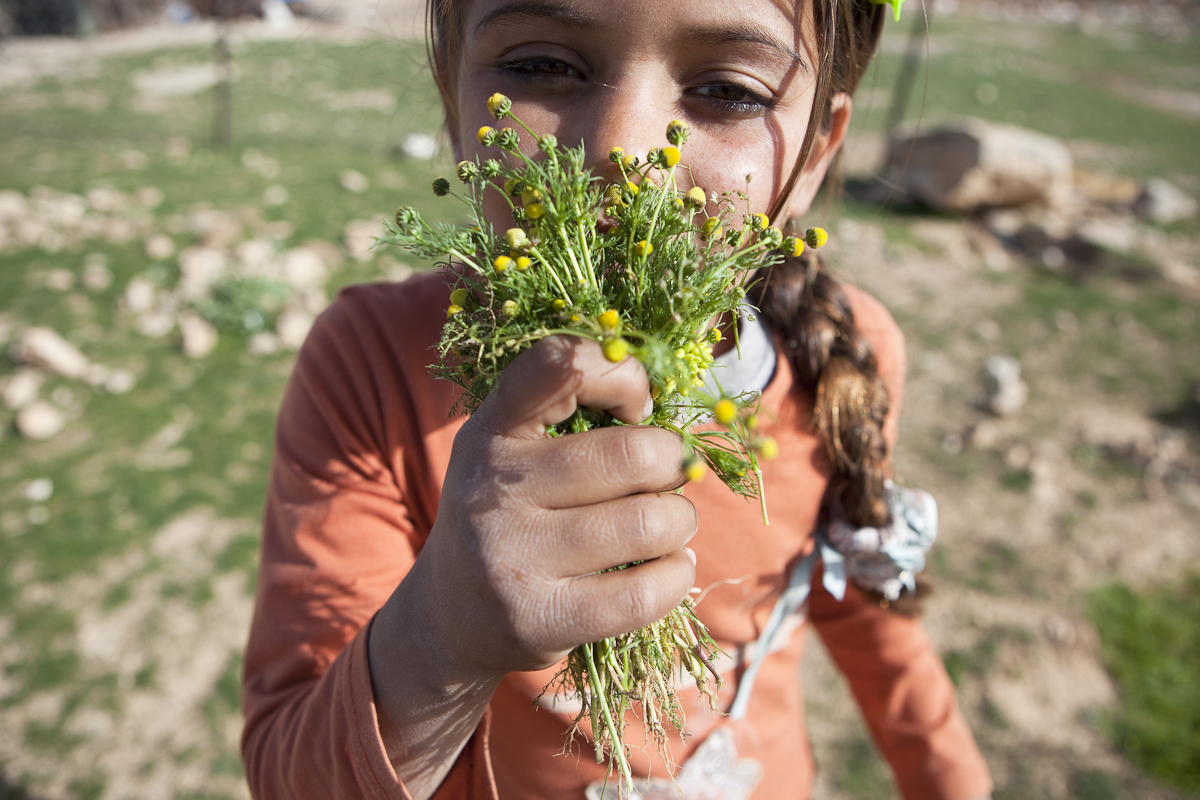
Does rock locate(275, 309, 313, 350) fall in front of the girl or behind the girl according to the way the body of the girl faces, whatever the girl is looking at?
behind

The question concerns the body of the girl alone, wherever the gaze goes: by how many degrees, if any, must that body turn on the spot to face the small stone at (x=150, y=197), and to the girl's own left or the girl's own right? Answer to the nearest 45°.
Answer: approximately 135° to the girl's own right

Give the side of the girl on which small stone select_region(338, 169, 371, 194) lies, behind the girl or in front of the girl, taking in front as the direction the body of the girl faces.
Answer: behind

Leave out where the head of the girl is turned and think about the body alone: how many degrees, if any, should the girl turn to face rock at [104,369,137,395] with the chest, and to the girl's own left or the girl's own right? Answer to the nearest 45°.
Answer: approximately 135° to the girl's own right

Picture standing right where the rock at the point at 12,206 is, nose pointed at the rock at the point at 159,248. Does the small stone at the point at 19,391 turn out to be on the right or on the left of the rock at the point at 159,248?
right

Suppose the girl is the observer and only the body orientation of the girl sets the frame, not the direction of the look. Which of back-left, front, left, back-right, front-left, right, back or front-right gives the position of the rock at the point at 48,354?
back-right

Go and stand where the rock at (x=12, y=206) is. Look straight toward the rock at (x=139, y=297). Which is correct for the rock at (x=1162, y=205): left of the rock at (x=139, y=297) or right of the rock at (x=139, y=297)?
left

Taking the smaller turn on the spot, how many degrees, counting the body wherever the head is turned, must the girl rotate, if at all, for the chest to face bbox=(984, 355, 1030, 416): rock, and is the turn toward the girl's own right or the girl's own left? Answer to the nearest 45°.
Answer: approximately 135° to the girl's own left

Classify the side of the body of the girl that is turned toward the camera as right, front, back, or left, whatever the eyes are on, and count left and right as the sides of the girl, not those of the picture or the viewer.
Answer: front

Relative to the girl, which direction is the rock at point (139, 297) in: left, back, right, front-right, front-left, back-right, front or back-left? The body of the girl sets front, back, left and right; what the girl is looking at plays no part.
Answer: back-right

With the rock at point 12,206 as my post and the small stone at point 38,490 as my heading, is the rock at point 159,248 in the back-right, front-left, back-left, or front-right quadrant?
front-left

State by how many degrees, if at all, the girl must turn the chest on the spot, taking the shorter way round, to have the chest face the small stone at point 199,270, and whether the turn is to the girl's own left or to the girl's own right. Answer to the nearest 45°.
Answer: approximately 135° to the girl's own right

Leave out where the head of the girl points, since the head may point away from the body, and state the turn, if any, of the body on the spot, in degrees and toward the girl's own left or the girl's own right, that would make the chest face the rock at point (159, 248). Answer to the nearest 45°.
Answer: approximately 135° to the girl's own right
